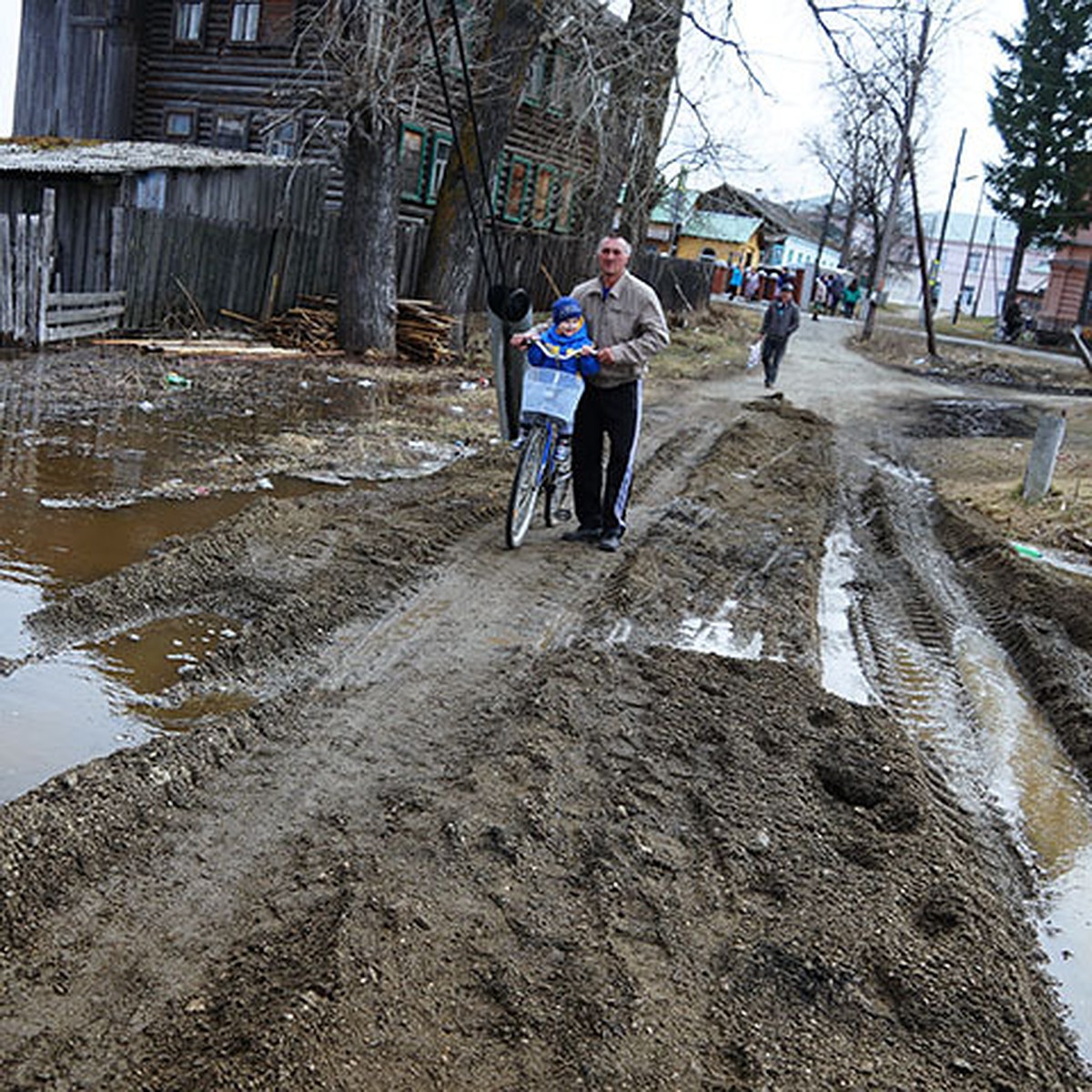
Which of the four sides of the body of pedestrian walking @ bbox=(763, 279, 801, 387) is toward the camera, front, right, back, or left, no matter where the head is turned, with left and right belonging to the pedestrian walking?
front

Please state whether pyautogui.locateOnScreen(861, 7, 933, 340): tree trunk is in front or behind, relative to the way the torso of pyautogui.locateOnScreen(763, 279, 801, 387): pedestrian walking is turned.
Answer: behind

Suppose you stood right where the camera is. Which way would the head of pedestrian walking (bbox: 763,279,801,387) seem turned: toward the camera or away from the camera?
toward the camera

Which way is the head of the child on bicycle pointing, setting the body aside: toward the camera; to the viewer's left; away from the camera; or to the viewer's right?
toward the camera

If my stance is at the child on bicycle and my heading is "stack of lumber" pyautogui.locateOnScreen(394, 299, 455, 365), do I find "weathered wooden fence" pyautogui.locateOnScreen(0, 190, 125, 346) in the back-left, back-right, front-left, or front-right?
front-left

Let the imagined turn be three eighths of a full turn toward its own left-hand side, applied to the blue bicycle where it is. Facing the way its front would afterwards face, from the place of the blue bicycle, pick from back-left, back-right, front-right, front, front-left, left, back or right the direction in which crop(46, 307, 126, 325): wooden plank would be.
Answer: back-left

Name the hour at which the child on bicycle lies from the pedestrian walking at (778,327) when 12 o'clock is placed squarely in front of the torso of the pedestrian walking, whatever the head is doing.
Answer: The child on bicycle is roughly at 12 o'clock from the pedestrian walking.

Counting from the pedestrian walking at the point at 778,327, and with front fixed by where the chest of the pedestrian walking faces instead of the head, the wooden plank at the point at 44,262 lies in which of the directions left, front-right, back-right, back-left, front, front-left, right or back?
front-right

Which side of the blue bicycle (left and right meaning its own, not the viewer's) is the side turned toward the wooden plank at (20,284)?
right

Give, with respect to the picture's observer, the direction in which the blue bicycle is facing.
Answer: facing the viewer and to the left of the viewer

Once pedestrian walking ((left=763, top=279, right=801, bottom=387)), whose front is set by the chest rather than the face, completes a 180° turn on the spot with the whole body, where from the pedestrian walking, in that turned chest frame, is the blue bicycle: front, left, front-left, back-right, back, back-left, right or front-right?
back

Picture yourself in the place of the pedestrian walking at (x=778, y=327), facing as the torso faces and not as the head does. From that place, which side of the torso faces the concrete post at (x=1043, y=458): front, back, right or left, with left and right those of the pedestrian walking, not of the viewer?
front

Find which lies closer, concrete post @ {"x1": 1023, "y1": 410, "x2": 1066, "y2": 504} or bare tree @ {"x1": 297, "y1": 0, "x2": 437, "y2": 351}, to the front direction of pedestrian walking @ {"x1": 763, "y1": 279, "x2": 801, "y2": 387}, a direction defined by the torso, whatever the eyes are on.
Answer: the concrete post
